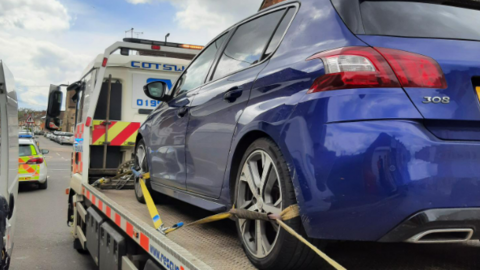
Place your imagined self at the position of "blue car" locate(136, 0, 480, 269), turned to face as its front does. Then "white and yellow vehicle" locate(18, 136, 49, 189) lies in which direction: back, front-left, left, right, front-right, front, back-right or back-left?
front

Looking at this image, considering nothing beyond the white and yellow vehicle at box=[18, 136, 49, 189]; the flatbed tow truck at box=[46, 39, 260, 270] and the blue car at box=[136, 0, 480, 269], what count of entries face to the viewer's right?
0

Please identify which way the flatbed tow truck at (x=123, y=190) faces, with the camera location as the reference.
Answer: facing away from the viewer and to the left of the viewer

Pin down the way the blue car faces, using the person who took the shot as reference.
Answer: facing away from the viewer and to the left of the viewer
